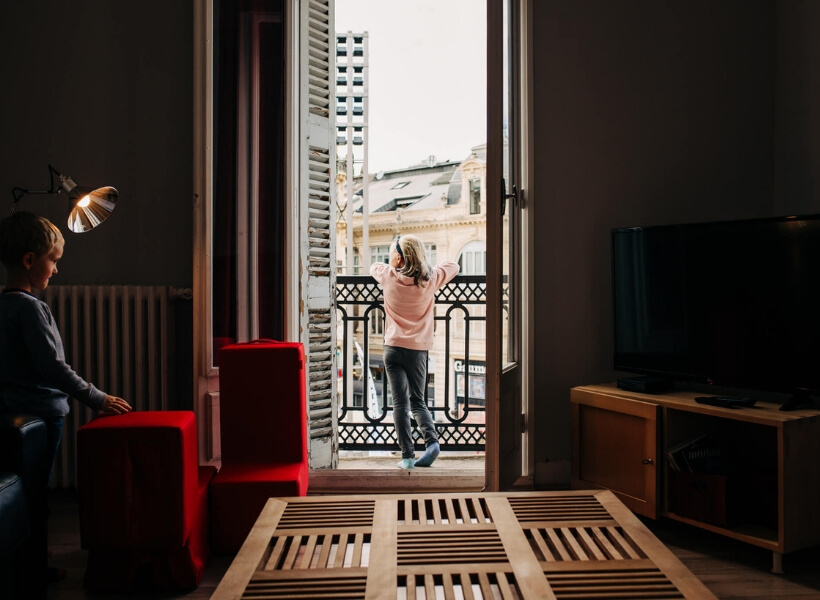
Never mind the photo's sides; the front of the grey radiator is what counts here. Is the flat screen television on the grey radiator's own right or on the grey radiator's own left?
on the grey radiator's own left

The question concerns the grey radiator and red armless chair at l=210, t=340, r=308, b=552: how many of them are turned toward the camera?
2

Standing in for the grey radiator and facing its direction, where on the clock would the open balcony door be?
The open balcony door is roughly at 10 o'clock from the grey radiator.

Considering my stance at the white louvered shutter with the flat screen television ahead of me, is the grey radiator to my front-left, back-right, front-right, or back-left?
back-right

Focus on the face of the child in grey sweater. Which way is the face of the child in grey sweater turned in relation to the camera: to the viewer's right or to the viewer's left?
to the viewer's right

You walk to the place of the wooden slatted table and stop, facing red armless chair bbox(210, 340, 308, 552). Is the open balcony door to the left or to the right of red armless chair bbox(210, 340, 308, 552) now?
right
